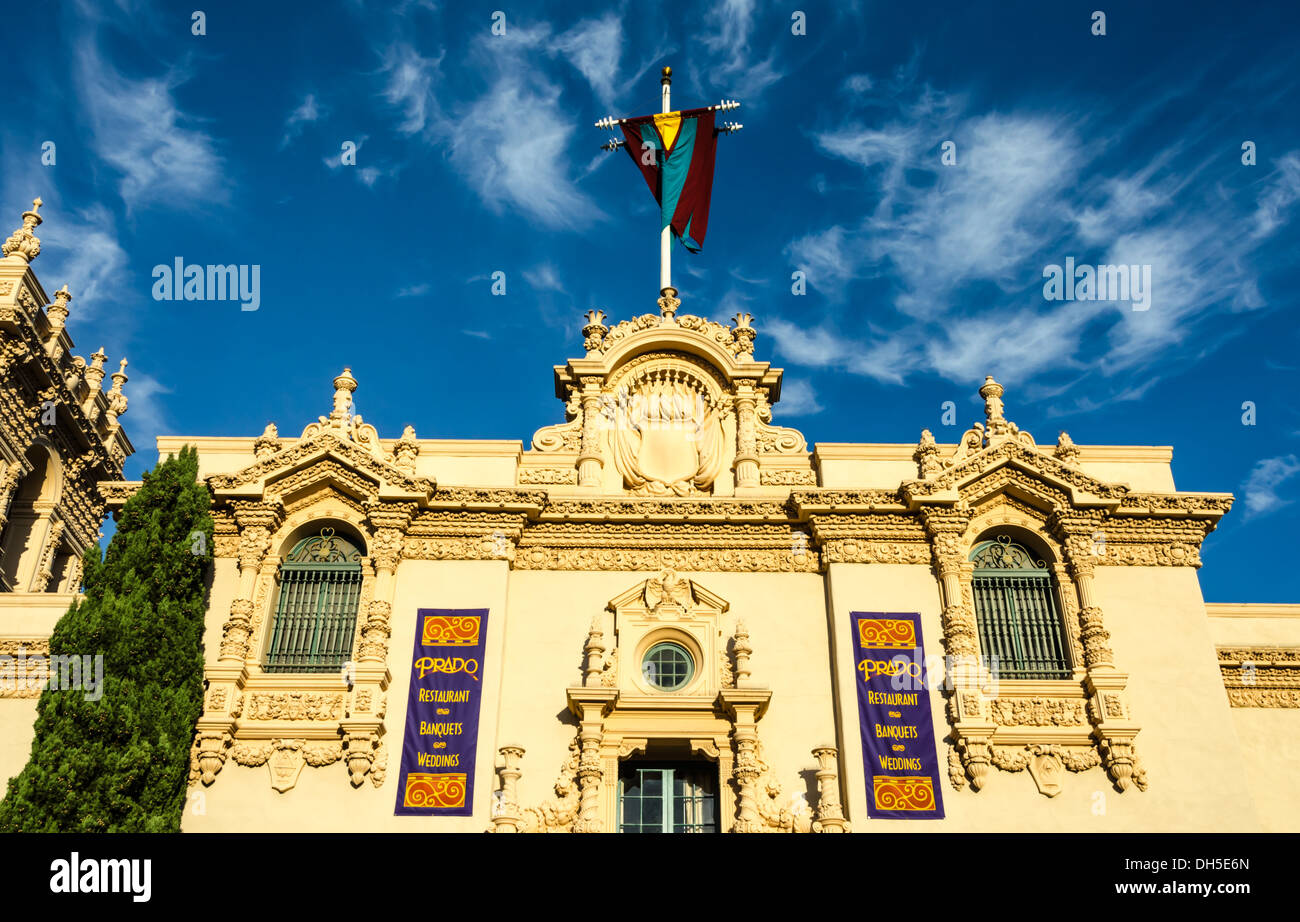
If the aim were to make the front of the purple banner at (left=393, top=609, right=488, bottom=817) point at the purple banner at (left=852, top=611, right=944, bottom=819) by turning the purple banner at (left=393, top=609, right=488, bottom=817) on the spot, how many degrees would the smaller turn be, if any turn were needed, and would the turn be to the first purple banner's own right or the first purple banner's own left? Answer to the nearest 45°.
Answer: approximately 90° to the first purple banner's own left

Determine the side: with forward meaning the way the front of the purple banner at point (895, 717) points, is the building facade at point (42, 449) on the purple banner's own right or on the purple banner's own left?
on the purple banner's own right

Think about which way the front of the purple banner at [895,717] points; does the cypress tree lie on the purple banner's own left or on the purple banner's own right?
on the purple banner's own right

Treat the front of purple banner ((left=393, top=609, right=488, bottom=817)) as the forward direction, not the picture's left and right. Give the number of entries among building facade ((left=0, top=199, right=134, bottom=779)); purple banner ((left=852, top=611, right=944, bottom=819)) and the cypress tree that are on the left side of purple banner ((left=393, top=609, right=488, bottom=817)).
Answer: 1

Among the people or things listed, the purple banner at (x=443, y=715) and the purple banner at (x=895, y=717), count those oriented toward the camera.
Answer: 2

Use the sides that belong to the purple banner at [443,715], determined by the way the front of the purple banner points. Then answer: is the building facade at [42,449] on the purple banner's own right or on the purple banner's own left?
on the purple banner's own right

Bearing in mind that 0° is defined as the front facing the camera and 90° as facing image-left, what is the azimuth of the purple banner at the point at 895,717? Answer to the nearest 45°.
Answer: approximately 0°

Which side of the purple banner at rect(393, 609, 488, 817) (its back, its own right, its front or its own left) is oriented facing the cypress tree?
right

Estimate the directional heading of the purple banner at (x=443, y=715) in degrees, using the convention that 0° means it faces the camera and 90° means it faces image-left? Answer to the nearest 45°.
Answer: approximately 0°
